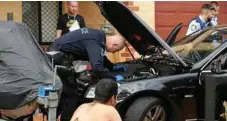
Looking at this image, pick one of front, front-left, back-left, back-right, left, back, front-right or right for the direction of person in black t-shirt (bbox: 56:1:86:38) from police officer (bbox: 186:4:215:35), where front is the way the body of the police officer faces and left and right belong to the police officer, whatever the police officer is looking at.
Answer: back-right

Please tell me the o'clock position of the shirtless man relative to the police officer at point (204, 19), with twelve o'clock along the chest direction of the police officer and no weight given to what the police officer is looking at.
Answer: The shirtless man is roughly at 2 o'clock from the police officer.

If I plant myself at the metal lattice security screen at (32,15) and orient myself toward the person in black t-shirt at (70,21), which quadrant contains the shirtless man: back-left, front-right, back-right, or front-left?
front-right

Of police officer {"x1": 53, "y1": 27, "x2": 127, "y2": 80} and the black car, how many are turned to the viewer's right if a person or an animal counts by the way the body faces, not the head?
1

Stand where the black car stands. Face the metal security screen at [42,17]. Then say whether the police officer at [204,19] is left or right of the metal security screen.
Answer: right

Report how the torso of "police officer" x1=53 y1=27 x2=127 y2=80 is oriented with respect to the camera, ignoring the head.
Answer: to the viewer's right

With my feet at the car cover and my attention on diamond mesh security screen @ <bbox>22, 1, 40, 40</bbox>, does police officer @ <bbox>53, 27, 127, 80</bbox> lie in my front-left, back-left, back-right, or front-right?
front-right

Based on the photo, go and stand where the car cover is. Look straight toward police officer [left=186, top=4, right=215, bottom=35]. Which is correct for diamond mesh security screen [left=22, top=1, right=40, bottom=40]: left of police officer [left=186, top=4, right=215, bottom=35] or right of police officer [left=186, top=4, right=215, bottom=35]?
left

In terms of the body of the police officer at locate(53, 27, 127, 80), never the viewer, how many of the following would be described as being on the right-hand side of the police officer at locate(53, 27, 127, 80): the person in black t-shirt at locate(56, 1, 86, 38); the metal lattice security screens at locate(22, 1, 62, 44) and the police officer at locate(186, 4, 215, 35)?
0

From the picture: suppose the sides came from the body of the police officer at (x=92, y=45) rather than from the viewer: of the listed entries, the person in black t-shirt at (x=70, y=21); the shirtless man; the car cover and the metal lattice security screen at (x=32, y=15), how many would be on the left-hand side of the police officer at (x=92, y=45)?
2

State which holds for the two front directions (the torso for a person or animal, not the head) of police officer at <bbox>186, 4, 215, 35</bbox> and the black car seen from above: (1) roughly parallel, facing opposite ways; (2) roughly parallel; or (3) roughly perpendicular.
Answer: roughly perpendicular

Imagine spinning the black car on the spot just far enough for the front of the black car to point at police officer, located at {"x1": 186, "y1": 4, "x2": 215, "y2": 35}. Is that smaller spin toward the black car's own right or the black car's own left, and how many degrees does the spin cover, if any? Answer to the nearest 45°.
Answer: approximately 135° to the black car's own right

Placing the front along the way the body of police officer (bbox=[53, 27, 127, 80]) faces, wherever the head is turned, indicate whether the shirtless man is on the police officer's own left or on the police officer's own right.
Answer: on the police officer's own right

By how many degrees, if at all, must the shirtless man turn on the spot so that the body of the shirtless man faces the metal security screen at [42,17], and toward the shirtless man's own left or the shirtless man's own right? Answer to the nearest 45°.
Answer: approximately 45° to the shirtless man's own left

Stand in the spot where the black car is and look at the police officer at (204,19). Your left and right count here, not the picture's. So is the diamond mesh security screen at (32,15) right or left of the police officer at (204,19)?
left

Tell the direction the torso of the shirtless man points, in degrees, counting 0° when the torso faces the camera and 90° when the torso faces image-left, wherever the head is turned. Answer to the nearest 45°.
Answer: approximately 225°

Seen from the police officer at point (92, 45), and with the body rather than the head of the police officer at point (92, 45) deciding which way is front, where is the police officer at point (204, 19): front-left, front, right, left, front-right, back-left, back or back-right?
front-left

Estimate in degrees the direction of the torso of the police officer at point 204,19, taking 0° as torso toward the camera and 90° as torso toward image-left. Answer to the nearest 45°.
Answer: approximately 315°
